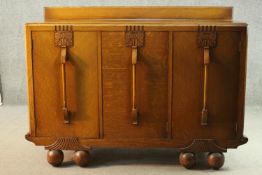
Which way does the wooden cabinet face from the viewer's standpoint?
toward the camera
